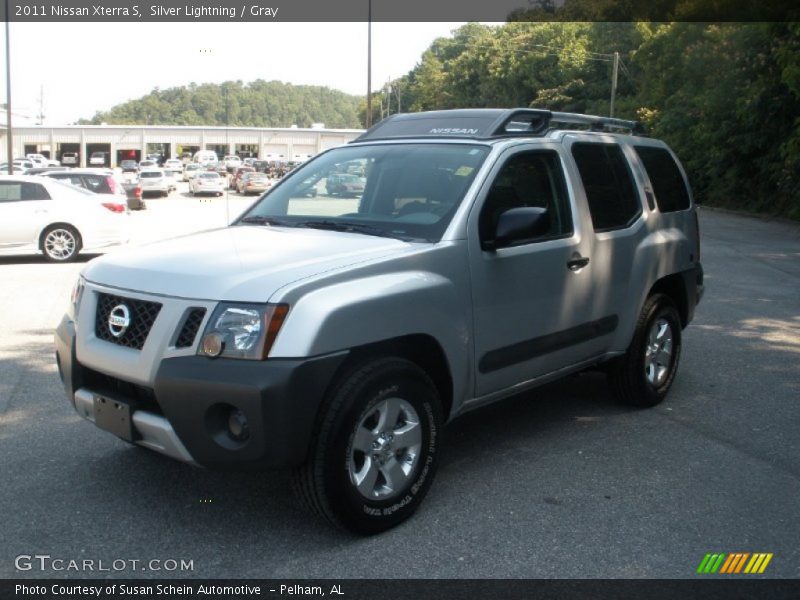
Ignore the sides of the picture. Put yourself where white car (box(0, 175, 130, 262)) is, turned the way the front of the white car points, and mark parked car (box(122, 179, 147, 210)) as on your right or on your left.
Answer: on your right

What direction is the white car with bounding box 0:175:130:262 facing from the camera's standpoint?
to the viewer's left

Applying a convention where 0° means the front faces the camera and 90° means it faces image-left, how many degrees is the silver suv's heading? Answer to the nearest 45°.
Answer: approximately 45°

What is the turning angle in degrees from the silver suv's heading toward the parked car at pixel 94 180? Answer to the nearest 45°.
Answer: approximately 135° to its right

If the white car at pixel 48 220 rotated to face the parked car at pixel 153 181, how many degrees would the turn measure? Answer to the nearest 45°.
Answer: approximately 90° to its right

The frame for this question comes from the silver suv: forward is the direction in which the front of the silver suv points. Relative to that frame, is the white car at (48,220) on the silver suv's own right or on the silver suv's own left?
on the silver suv's own right
